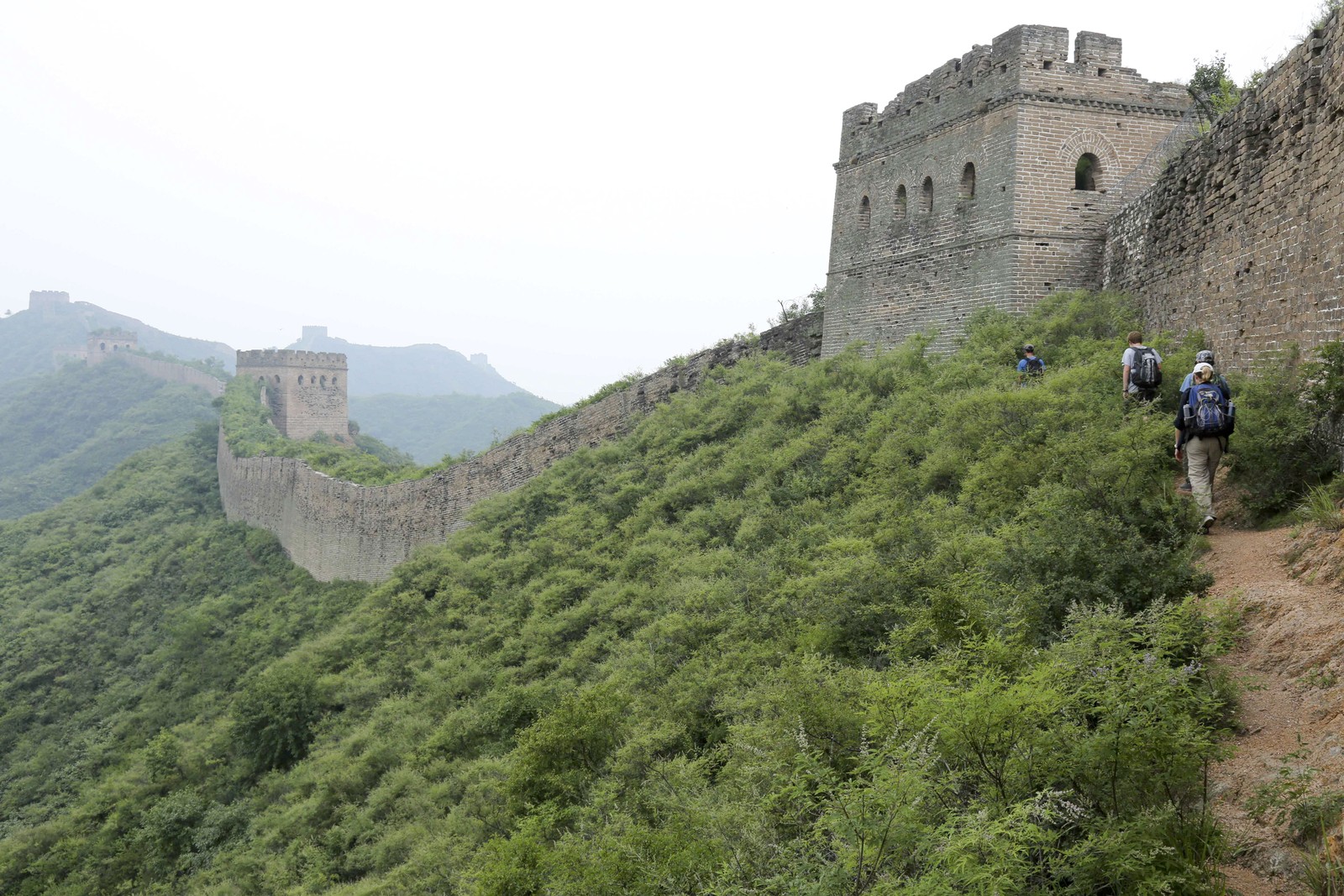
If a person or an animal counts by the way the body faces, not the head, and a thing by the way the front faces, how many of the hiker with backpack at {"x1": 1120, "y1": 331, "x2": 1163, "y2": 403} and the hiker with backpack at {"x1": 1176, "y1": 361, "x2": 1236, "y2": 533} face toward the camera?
0

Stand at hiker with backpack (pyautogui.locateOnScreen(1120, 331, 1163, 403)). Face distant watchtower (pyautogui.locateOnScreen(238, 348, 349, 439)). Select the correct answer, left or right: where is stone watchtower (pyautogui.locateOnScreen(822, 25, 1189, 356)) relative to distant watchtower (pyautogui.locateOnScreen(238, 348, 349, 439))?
right

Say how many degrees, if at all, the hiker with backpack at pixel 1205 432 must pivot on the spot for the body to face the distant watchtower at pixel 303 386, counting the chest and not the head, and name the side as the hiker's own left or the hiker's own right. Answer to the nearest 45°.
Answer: approximately 45° to the hiker's own left

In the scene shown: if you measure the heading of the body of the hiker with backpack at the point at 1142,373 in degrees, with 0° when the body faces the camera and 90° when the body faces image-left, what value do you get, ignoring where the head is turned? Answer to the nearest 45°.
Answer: approximately 135°

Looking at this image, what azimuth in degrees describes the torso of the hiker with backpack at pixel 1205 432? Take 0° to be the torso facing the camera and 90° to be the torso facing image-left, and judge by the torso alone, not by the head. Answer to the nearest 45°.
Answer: approximately 180°

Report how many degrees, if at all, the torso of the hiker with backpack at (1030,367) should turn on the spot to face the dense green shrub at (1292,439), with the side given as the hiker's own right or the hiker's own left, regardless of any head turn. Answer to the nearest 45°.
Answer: approximately 180°

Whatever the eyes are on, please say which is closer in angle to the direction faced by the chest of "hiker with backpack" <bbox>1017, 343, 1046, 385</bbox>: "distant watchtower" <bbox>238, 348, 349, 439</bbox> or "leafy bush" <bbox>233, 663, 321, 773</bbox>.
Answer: the distant watchtower

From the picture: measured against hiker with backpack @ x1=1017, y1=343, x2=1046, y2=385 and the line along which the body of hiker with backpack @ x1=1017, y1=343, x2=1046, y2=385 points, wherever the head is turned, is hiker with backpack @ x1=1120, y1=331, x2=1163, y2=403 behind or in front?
behind

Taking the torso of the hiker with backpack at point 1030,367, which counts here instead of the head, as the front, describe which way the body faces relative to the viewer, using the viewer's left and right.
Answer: facing away from the viewer and to the left of the viewer

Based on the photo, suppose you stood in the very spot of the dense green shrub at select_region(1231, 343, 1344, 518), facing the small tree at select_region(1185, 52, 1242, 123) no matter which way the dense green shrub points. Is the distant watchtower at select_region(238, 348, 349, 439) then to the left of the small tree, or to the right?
left

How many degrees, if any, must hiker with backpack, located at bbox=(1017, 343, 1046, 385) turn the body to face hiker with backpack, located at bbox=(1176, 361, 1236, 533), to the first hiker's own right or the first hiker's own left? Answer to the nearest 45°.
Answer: approximately 135° to the first hiker's own left

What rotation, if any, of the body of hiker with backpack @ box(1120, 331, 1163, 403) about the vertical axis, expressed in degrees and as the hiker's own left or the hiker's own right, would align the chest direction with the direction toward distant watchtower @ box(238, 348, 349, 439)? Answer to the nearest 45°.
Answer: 0° — they already face it

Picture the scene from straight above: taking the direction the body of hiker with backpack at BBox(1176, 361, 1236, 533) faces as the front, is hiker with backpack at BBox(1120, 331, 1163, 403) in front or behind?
in front
